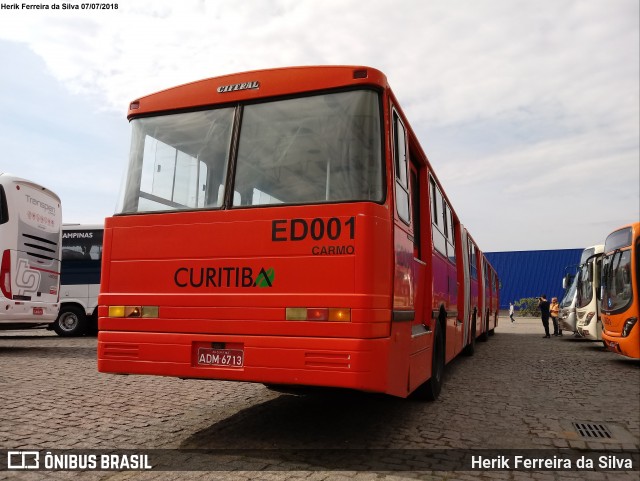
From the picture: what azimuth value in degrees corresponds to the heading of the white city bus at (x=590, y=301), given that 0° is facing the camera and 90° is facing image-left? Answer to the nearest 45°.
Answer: approximately 45°

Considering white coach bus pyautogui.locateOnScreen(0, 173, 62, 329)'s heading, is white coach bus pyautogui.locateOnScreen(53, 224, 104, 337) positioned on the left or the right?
on its right

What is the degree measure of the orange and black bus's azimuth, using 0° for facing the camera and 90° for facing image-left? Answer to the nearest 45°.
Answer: approximately 45°

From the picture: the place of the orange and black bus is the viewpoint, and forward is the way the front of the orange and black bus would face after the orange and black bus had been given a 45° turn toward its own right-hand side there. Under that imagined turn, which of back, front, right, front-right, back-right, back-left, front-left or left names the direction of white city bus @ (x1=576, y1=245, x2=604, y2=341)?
right

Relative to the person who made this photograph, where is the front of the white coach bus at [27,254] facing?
facing away from the viewer and to the left of the viewer

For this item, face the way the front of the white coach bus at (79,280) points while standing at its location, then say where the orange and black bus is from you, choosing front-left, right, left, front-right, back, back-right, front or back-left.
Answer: back-left

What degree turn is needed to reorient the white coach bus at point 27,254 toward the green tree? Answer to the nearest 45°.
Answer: approximately 90° to its right
